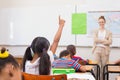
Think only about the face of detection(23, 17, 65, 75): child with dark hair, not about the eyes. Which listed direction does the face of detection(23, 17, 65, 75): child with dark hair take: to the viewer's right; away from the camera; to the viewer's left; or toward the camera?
away from the camera

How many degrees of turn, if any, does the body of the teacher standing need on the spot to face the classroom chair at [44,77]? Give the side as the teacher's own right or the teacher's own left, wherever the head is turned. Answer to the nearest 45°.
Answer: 0° — they already face it

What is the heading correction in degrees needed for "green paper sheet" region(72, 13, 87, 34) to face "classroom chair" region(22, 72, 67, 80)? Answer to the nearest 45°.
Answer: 0° — it already faces it

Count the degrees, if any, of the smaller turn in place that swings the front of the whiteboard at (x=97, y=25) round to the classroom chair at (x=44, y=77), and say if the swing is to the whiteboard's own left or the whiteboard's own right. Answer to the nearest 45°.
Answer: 0° — it already faces it

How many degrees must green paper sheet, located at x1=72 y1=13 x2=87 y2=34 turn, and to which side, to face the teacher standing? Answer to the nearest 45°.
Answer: approximately 45° to its left

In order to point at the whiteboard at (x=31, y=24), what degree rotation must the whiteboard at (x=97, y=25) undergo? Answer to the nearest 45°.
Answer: approximately 90° to its right

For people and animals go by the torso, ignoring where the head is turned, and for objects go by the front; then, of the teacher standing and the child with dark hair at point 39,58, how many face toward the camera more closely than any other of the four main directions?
1

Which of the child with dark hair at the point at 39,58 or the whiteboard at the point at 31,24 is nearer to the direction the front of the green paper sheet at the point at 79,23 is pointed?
the child with dark hair
